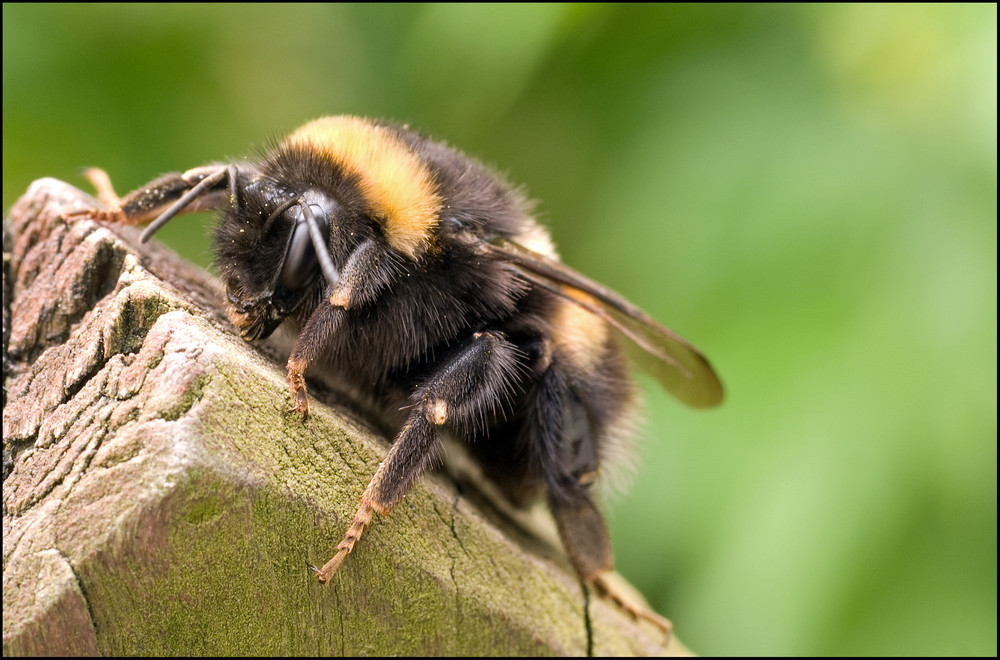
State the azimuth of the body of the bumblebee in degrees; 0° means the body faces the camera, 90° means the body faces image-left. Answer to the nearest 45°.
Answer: approximately 45°
